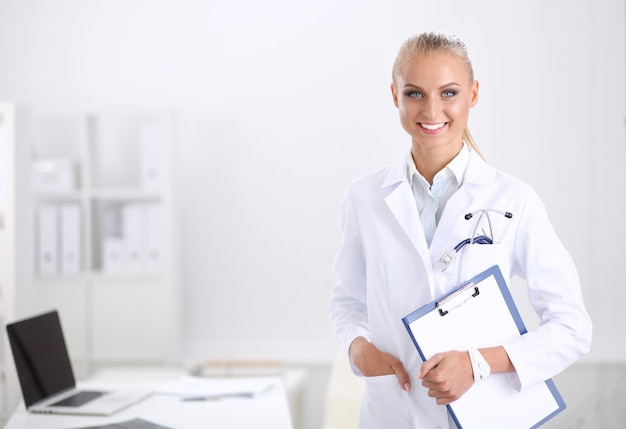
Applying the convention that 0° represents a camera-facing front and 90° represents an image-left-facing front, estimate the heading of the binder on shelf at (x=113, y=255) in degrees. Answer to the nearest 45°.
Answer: approximately 0°

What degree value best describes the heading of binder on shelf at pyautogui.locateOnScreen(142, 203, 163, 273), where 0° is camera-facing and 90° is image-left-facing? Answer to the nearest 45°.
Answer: approximately 0°

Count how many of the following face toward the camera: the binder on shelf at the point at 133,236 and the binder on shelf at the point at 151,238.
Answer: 2

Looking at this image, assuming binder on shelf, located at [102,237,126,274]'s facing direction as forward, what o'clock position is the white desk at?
The white desk is roughly at 12 o'clock from the binder on shelf.

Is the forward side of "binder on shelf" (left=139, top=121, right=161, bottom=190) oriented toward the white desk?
yes

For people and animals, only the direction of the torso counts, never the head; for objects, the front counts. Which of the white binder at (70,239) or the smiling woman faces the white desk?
the white binder

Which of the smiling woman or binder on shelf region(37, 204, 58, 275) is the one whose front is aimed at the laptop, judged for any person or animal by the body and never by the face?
the binder on shelf
